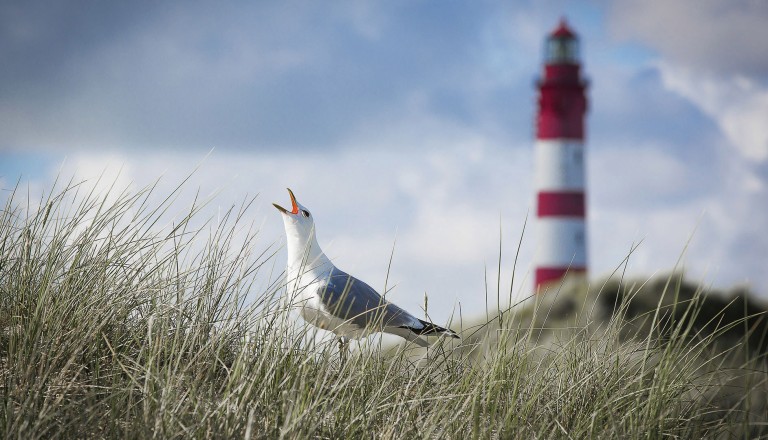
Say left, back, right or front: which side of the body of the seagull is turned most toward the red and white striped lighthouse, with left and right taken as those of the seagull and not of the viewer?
right

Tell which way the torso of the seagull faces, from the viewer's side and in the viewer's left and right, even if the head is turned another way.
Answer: facing to the left of the viewer
